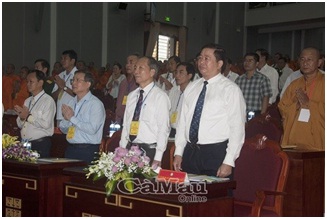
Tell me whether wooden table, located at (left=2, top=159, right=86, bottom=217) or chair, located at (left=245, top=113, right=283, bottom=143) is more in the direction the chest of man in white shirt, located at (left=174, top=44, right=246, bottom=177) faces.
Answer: the wooden table

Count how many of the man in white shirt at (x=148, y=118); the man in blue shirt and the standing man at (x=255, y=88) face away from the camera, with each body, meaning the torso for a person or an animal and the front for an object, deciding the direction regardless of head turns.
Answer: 0

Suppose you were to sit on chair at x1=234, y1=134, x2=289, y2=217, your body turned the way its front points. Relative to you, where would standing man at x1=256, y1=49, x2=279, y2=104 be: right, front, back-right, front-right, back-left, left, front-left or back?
back-right

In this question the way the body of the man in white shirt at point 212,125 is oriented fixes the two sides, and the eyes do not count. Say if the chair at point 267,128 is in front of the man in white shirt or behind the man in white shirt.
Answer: behind

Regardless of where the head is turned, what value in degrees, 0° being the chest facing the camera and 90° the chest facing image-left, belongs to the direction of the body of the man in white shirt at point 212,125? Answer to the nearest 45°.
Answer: approximately 45°

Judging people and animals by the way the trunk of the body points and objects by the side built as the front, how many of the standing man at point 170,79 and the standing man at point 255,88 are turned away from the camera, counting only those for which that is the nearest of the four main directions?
0

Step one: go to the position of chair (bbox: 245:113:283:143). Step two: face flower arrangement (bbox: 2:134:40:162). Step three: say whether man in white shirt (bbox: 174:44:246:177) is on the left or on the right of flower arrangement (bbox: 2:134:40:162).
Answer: left

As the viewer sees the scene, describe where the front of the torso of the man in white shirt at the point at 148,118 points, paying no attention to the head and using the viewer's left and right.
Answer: facing the viewer and to the left of the viewer

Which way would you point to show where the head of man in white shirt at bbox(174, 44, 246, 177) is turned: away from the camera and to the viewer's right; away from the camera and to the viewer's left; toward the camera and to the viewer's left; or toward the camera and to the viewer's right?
toward the camera and to the viewer's left
